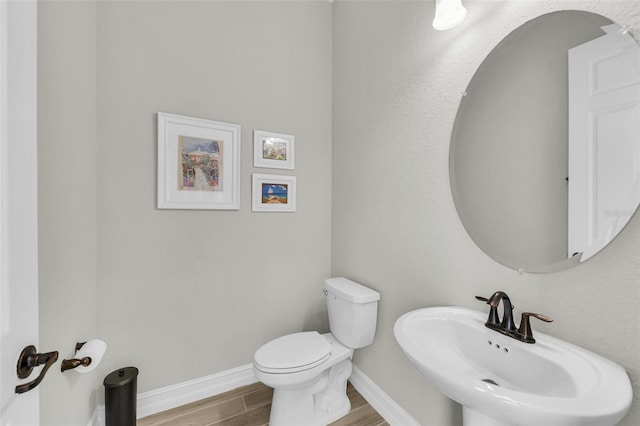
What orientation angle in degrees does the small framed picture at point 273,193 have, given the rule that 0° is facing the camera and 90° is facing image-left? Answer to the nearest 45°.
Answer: approximately 0°

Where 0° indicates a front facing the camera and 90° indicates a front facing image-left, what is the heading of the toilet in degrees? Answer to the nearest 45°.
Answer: approximately 45°

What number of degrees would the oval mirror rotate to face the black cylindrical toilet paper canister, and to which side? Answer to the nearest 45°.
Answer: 0° — it already faces it

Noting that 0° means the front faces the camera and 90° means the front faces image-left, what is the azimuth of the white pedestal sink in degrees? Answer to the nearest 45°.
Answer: approximately 45°

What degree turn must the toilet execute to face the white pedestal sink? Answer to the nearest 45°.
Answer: approximately 90° to its left

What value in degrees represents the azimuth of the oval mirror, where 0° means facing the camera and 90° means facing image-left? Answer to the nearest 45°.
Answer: approximately 45°

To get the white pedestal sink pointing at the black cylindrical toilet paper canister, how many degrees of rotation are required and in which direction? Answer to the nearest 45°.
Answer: approximately 45° to its right
